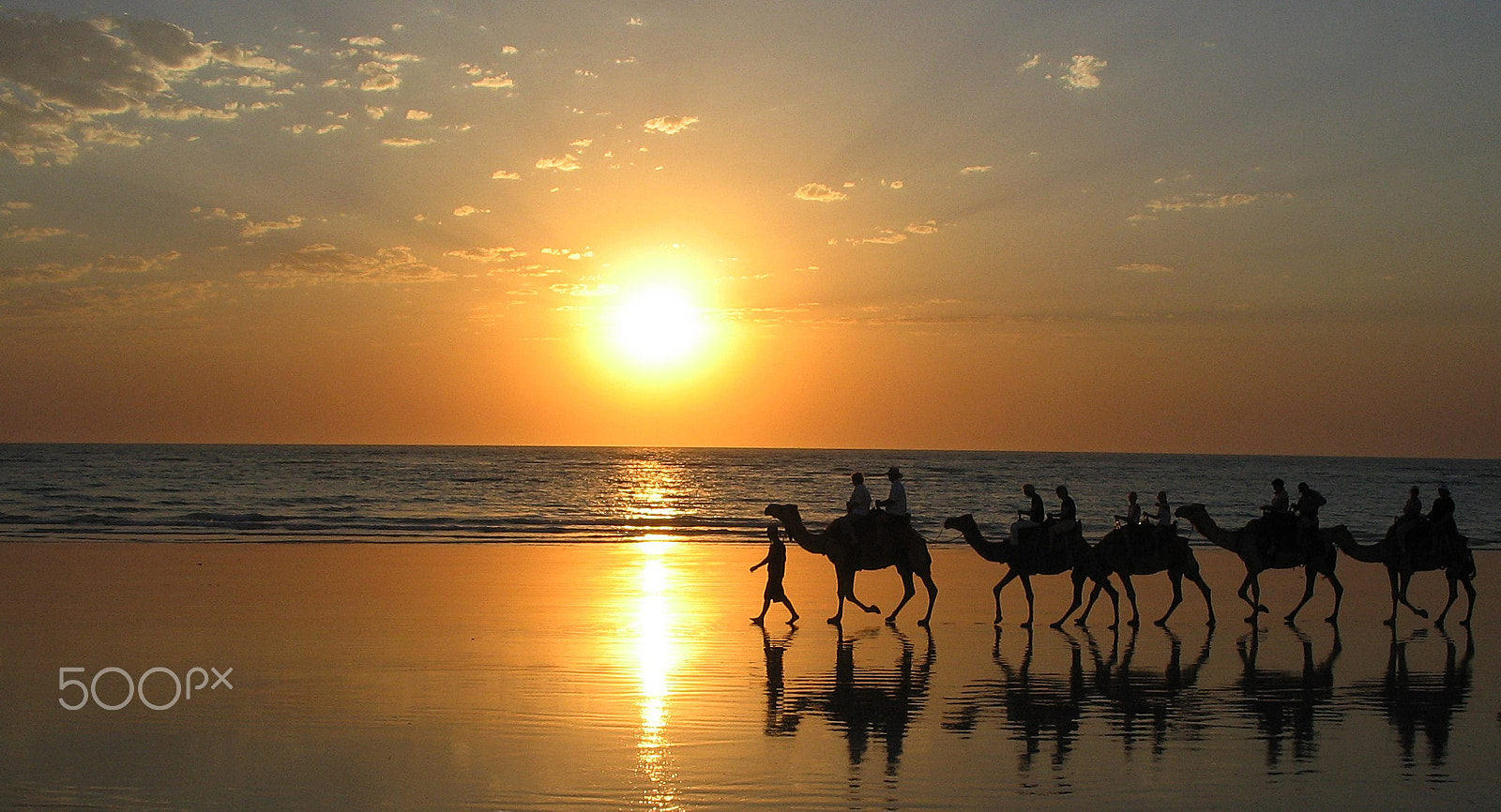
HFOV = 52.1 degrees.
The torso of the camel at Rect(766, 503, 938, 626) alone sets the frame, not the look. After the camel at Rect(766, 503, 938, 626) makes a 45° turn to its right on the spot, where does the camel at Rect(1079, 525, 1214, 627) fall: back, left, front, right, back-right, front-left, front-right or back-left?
back-right

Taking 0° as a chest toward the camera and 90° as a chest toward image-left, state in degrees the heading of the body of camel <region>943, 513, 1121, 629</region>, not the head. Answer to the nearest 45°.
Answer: approximately 90°

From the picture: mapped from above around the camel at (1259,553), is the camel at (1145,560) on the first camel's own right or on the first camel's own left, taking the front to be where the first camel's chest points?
on the first camel's own left

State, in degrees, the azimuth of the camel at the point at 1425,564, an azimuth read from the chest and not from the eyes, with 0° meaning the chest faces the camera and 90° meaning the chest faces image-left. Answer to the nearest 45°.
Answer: approximately 90°

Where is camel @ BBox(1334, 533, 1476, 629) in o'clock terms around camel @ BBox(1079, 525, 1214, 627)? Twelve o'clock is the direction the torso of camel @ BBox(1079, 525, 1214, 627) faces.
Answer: camel @ BBox(1334, 533, 1476, 629) is roughly at 5 o'clock from camel @ BBox(1079, 525, 1214, 627).

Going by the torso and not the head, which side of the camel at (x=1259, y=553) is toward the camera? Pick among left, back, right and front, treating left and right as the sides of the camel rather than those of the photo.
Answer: left

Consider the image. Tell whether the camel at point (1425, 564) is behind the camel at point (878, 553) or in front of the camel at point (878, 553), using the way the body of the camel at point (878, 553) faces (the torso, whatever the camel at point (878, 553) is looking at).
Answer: behind

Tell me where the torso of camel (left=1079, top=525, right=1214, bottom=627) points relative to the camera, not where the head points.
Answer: to the viewer's left

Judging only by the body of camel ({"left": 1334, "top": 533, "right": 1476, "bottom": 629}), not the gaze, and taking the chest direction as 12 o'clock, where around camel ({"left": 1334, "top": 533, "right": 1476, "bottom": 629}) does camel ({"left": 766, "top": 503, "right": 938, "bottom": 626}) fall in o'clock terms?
camel ({"left": 766, "top": 503, "right": 938, "bottom": 626}) is roughly at 11 o'clock from camel ({"left": 1334, "top": 533, "right": 1476, "bottom": 629}).

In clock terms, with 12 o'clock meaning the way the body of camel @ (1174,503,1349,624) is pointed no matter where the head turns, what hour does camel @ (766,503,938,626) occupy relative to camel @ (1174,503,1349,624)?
camel @ (766,503,938,626) is roughly at 11 o'clock from camel @ (1174,503,1349,624).

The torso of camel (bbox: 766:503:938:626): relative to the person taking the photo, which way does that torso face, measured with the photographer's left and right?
facing to the left of the viewer

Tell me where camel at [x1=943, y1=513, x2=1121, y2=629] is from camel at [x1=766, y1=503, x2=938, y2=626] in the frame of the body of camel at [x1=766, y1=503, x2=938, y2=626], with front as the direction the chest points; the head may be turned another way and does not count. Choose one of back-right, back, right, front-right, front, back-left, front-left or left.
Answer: back
